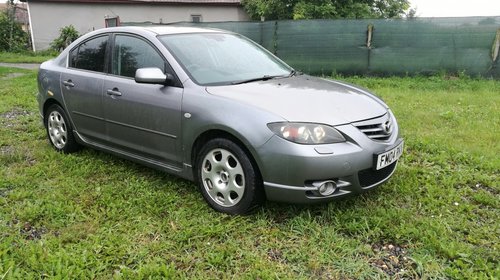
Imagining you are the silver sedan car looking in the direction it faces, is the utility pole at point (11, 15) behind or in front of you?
behind

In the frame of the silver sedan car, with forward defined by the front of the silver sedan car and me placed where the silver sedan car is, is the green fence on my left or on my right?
on my left

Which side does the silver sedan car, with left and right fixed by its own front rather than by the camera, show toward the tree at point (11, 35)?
back

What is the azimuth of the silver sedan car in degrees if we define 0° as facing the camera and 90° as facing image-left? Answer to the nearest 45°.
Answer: approximately 315°
